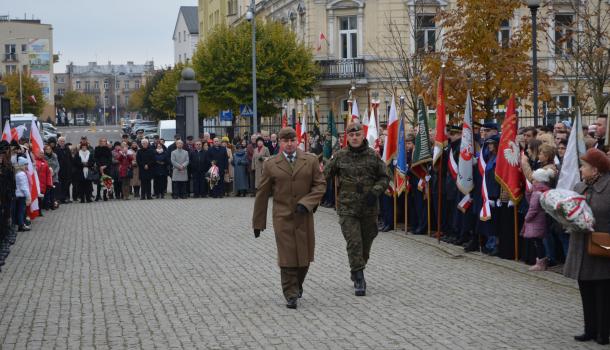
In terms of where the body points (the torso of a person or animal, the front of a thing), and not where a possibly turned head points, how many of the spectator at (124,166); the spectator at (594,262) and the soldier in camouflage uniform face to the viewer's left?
1

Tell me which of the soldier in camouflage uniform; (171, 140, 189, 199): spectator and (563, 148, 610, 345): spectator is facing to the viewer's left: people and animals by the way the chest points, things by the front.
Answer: (563, 148, 610, 345): spectator

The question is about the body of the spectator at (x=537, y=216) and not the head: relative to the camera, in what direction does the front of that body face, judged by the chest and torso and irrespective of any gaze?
to the viewer's left

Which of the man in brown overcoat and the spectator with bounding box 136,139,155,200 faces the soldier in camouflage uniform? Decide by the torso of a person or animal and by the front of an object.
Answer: the spectator

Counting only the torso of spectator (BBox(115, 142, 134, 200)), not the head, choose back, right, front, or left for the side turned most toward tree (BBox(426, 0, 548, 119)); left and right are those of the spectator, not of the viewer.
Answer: left

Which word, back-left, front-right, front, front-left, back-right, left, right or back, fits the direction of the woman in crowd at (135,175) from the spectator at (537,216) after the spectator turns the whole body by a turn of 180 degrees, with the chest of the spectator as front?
back-left

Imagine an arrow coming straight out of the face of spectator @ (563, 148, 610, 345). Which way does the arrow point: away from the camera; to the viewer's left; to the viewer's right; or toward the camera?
to the viewer's left

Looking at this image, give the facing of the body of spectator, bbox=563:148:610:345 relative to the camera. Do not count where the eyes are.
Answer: to the viewer's left

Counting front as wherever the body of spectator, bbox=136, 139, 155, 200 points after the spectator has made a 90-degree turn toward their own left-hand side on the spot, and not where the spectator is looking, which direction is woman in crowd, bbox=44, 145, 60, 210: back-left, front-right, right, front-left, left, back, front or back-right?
back-right
